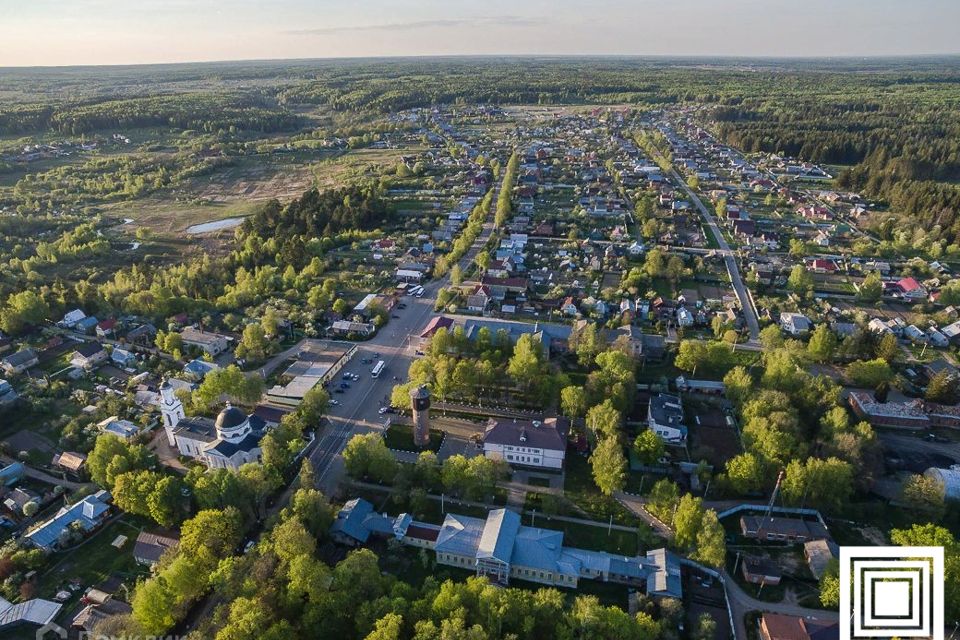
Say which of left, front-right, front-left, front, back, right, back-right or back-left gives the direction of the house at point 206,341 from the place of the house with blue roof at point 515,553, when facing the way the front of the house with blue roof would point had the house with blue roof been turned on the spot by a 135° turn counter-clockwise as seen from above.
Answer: left

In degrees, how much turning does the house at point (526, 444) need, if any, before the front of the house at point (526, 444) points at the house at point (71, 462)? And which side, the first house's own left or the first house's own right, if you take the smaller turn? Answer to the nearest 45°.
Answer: approximately 90° to the first house's own right

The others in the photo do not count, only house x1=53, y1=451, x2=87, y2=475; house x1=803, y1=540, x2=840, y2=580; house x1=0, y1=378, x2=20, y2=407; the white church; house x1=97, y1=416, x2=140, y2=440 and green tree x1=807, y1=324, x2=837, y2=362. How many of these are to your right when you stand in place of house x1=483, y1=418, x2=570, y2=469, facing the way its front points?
4

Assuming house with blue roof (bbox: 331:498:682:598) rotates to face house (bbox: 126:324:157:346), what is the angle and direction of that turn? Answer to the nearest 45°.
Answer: approximately 135° to its right

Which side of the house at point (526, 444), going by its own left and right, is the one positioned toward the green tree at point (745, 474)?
left

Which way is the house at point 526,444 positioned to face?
toward the camera

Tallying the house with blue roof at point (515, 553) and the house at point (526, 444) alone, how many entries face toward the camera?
2

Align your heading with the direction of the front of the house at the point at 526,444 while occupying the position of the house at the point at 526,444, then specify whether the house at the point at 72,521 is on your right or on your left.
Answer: on your right

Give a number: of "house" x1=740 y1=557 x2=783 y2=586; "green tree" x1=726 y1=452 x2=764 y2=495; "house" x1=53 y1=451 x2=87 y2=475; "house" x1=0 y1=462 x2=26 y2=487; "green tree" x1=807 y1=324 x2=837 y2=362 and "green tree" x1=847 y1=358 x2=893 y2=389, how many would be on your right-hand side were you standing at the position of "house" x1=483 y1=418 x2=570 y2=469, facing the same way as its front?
2

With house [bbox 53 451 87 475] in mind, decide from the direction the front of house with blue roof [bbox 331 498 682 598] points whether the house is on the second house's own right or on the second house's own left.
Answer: on the second house's own right

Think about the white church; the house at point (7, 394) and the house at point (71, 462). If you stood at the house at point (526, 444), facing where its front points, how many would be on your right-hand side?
3
